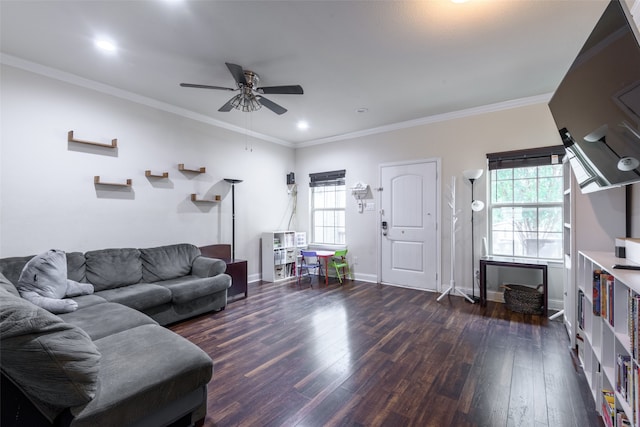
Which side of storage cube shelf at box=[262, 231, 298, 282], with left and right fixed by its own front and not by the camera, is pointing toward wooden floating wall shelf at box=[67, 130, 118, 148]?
right

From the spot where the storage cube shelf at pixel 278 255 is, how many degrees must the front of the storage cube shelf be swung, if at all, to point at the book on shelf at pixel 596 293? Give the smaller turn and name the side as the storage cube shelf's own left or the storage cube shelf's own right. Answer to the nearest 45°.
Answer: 0° — it already faces it

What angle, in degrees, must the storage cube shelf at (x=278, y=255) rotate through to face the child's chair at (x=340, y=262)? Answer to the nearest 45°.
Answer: approximately 45° to its left

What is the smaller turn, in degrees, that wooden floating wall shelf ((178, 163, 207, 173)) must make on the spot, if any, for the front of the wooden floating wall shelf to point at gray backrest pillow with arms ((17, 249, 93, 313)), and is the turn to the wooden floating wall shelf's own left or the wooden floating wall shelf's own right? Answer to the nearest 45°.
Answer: approximately 90° to the wooden floating wall shelf's own right

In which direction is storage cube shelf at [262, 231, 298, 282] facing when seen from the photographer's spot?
facing the viewer and to the right of the viewer

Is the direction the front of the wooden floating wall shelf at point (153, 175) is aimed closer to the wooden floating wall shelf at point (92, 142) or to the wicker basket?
the wicker basket

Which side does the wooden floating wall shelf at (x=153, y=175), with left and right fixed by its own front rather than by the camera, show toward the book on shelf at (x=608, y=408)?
front

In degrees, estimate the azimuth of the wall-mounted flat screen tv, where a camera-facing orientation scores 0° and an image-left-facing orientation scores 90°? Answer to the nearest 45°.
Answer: approximately 45°

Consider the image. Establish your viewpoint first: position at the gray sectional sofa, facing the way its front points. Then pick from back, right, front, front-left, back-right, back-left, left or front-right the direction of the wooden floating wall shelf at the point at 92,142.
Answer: back-left
